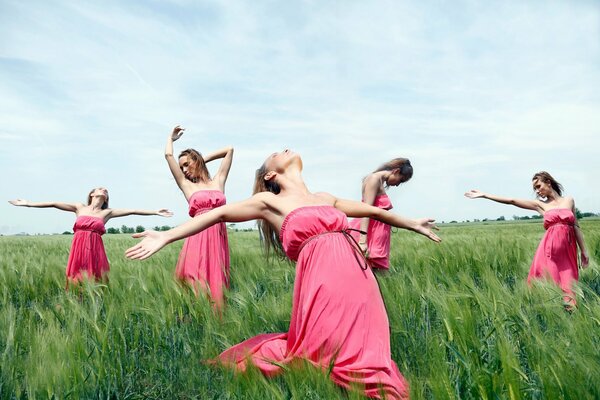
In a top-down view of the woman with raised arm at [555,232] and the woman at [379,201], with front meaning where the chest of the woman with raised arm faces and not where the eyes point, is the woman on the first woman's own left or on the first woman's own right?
on the first woman's own right

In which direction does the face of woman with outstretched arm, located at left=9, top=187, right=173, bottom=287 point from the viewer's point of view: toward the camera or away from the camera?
toward the camera

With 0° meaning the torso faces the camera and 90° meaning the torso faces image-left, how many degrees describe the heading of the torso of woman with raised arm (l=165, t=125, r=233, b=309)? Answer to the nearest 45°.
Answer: approximately 0°

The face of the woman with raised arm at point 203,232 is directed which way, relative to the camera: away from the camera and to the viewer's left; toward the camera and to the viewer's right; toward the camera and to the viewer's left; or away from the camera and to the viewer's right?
toward the camera and to the viewer's left

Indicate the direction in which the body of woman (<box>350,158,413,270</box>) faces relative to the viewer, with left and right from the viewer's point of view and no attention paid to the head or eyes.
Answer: facing to the right of the viewer

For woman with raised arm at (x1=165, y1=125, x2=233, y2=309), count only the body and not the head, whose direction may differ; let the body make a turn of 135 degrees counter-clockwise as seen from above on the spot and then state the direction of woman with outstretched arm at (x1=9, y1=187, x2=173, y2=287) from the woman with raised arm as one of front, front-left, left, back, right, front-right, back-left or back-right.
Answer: left

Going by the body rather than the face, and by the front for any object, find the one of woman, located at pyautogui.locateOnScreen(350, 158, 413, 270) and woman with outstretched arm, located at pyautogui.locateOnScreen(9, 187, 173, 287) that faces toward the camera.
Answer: the woman with outstretched arm

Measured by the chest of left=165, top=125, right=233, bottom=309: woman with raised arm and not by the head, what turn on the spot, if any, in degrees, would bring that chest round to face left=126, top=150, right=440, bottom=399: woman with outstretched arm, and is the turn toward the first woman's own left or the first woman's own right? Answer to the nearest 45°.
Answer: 0° — they already face them

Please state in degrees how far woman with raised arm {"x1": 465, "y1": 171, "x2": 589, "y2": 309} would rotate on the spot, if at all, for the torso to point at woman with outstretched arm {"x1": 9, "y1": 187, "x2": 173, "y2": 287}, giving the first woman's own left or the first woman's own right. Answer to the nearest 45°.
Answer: approximately 90° to the first woman's own right

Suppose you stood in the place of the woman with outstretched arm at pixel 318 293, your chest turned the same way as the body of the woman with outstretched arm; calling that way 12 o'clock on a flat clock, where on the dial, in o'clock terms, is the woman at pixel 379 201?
The woman is roughly at 8 o'clock from the woman with outstretched arm.

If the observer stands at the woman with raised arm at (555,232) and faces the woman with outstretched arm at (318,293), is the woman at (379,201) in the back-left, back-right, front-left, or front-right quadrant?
front-right

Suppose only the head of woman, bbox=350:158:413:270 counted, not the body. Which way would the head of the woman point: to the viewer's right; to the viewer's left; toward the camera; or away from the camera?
to the viewer's right

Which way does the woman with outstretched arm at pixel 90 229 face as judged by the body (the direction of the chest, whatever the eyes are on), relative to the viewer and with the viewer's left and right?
facing the viewer
